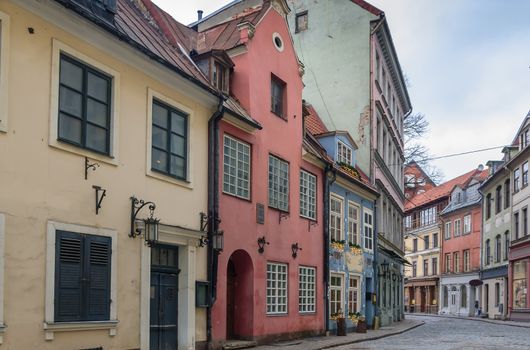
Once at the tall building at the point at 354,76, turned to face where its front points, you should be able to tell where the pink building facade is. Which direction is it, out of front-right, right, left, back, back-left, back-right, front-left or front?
right

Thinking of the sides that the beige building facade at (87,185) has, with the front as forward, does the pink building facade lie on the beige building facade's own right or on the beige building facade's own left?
on the beige building facade's own left

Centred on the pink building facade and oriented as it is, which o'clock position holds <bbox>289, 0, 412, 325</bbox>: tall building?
The tall building is roughly at 8 o'clock from the pink building facade.

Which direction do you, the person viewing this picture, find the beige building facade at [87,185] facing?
facing the viewer and to the right of the viewer

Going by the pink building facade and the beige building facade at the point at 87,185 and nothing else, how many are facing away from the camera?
0

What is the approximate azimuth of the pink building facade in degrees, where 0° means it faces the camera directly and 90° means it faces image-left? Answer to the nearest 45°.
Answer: approximately 315°

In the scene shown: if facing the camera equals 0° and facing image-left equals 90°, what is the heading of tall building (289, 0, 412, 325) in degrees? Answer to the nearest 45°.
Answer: approximately 270°
